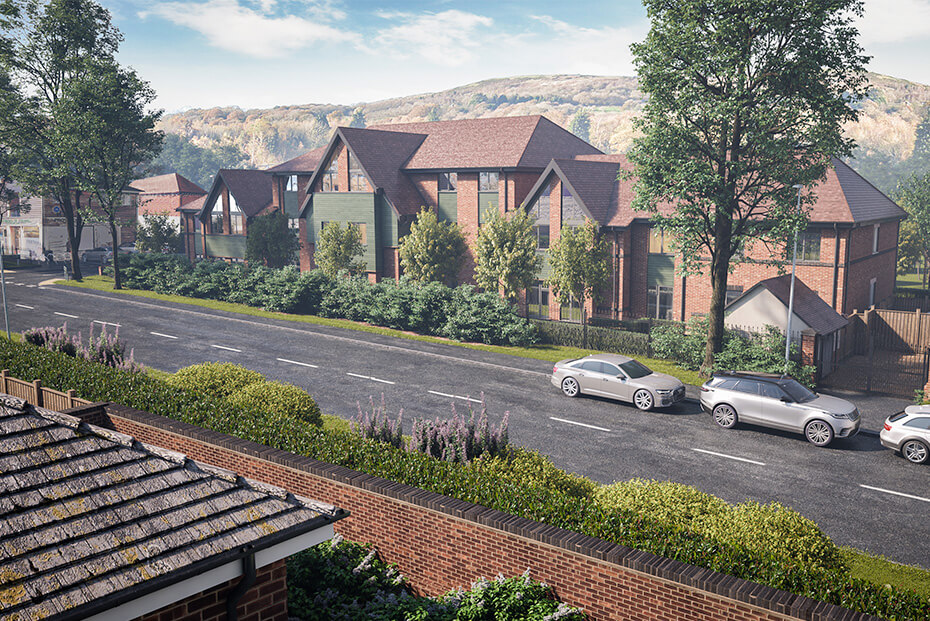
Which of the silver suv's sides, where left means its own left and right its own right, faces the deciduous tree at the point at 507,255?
back

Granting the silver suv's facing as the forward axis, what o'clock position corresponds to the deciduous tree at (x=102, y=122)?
The deciduous tree is roughly at 5 o'clock from the silver suv.

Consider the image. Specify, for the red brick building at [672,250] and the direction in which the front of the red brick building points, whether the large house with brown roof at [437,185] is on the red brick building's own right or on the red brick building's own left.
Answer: on the red brick building's own right

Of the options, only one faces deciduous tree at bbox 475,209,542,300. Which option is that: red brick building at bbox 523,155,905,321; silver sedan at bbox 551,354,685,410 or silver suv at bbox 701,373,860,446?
the red brick building

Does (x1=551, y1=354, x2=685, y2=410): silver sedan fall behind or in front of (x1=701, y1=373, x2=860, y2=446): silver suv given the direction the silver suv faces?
behind

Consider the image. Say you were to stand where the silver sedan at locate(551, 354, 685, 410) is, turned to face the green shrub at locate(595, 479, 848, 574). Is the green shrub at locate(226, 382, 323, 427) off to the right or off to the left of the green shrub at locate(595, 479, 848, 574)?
right

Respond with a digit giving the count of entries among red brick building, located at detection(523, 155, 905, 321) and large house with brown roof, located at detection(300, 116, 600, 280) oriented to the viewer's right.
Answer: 0

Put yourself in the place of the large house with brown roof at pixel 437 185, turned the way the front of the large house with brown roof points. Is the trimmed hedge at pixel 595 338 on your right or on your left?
on your left

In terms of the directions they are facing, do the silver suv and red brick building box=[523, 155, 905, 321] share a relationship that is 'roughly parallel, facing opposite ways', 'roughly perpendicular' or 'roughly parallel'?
roughly perpendicular

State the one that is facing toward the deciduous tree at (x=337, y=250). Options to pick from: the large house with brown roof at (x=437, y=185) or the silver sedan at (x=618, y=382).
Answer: the large house with brown roof

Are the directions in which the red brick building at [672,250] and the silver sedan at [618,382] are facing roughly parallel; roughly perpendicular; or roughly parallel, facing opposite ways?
roughly perpendicular

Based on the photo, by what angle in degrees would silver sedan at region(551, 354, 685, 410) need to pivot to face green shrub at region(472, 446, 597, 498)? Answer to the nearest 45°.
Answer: approximately 45° to its right

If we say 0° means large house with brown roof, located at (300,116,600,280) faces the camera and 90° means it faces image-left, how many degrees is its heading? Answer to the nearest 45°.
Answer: approximately 45°

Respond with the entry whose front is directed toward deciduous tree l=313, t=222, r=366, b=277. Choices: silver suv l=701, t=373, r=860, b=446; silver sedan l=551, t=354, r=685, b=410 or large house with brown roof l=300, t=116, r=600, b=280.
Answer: the large house with brown roof
